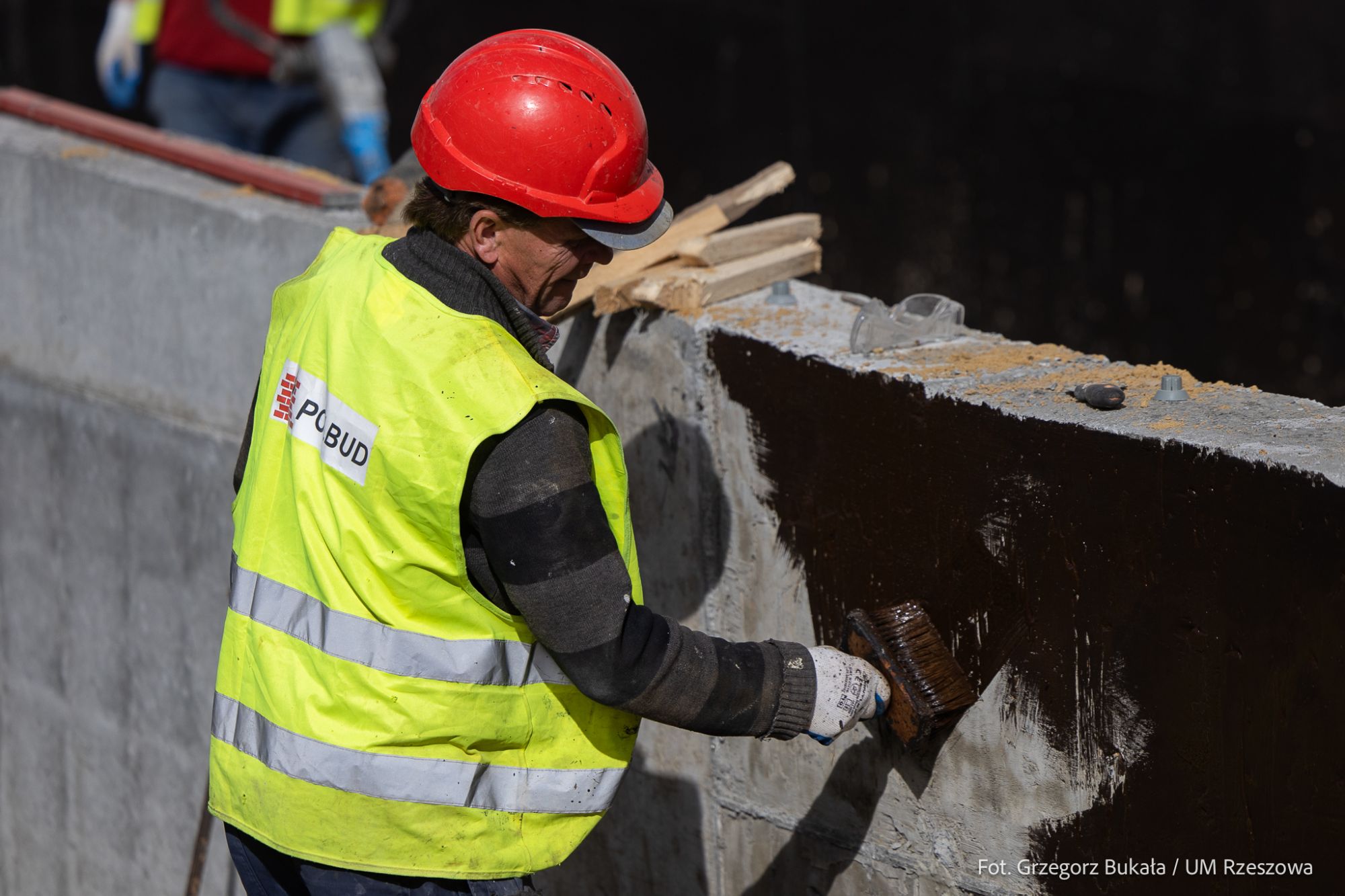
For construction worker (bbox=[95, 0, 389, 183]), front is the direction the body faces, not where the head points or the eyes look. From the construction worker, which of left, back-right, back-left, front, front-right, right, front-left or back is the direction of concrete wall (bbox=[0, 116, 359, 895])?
front-left

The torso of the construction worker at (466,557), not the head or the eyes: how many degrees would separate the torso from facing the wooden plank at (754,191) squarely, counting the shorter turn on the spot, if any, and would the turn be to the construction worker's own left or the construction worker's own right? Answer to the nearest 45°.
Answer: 0° — they already face it

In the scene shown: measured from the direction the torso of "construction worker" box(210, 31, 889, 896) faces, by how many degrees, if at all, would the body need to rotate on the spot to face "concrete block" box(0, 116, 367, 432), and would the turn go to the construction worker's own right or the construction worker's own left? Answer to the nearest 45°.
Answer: approximately 90° to the construction worker's own left

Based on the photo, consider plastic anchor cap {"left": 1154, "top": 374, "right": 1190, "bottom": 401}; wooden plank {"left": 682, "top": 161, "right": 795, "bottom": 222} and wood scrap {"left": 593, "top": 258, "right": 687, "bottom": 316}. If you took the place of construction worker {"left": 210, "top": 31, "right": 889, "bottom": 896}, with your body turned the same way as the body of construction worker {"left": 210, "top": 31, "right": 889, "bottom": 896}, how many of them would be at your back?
0

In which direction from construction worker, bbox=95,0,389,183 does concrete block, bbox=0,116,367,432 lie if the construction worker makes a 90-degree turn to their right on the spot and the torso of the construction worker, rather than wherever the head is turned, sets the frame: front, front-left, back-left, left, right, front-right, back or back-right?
back-left

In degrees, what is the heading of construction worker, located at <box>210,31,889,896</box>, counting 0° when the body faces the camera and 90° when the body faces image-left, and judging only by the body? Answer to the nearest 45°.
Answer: approximately 225°

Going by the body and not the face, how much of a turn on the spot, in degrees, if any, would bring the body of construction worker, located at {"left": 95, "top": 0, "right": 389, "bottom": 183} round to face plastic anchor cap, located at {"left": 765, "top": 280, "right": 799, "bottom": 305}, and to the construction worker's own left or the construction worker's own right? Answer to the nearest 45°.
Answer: approximately 45° to the construction worker's own left

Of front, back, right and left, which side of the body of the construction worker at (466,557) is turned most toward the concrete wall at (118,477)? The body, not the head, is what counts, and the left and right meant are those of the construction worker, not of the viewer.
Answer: left

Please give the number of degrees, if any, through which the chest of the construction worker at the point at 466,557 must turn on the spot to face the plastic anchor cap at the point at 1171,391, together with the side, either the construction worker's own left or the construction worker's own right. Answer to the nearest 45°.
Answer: approximately 45° to the construction worker's own right

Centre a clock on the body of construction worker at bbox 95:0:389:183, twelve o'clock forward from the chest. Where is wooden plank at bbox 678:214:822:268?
The wooden plank is roughly at 10 o'clock from the construction worker.

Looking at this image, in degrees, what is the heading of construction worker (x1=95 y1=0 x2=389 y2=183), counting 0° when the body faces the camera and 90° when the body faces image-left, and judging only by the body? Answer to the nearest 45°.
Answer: approximately 45°

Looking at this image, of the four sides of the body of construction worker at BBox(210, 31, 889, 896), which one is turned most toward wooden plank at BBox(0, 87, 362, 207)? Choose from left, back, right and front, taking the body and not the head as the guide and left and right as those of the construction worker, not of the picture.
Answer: left

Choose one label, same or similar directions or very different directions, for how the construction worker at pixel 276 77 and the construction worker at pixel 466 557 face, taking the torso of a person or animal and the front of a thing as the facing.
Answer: very different directions
